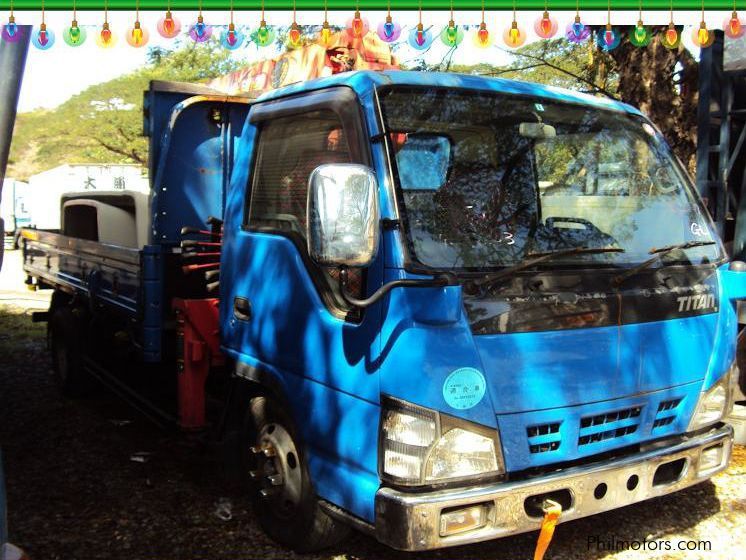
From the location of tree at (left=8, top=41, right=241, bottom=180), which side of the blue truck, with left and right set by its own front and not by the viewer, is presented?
back

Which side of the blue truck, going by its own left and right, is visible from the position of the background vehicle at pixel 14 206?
back

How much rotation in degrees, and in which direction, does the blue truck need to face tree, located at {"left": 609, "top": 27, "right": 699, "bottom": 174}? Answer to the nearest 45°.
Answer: approximately 90° to its left

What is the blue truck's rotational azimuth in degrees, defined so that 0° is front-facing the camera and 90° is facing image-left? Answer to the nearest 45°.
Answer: approximately 315°

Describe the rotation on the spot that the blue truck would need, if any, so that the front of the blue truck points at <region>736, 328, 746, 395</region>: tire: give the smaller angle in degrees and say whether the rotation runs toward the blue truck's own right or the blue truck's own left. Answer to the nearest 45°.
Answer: approximately 90° to the blue truck's own left
